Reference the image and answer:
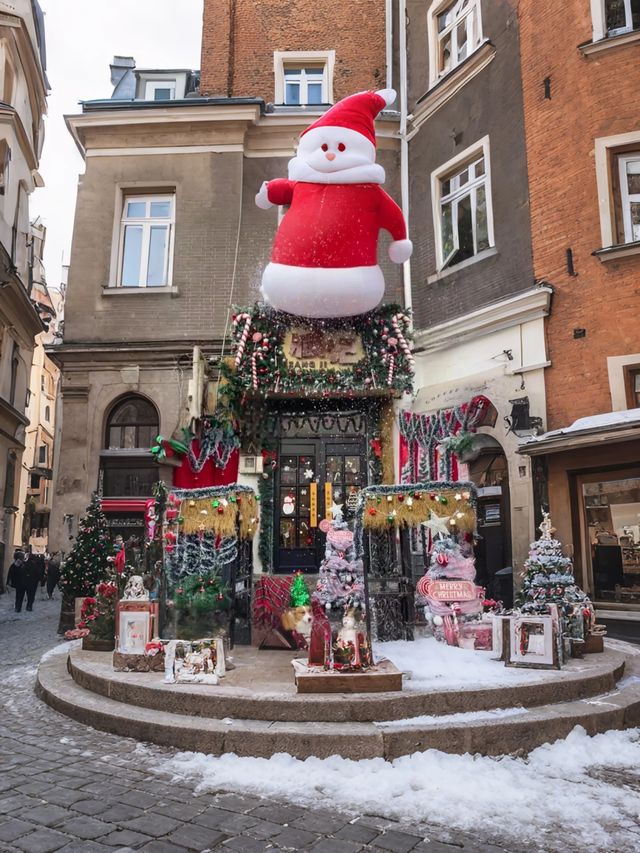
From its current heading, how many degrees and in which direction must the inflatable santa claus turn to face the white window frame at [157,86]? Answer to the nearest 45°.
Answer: approximately 135° to its right

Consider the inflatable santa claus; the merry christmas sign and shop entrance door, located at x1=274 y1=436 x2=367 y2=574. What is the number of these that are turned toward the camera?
3

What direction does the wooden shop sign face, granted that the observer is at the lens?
facing the viewer

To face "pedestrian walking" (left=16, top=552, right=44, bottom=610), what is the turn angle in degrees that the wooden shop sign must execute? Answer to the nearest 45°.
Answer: approximately 135° to its right

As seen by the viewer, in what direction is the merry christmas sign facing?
toward the camera

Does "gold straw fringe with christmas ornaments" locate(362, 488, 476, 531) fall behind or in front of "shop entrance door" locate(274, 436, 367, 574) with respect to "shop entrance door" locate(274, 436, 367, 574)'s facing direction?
in front

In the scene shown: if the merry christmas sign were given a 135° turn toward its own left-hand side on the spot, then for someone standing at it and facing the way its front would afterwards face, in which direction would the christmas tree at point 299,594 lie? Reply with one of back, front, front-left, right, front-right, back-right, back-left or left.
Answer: back-left

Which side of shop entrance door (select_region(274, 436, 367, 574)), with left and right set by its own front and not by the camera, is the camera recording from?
front

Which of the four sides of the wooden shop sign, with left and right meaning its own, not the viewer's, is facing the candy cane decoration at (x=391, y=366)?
left
